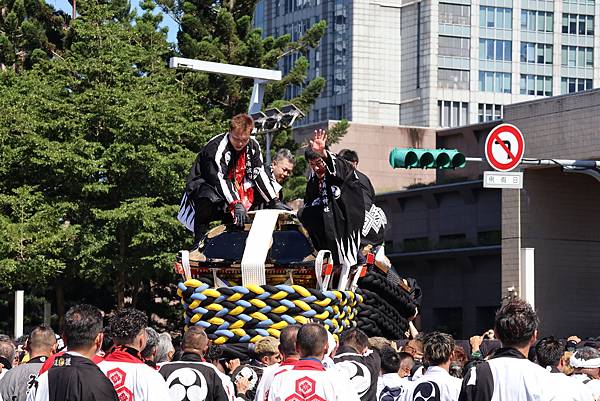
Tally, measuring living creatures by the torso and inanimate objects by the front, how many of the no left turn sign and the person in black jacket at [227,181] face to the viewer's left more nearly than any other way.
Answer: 0

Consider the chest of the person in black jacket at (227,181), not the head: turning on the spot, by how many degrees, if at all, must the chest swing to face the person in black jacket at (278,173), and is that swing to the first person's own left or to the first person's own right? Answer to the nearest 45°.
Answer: approximately 90° to the first person's own left

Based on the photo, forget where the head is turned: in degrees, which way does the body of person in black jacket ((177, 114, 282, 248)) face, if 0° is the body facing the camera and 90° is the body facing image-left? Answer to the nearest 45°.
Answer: approximately 315°

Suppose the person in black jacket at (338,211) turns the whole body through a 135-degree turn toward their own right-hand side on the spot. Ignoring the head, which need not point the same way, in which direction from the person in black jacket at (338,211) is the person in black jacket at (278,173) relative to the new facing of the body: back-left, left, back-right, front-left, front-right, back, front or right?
front-left

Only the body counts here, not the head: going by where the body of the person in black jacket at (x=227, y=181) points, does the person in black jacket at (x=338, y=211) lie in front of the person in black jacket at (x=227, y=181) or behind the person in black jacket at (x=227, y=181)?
in front

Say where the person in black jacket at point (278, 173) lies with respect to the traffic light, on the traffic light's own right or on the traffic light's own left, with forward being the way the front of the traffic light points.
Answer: on the traffic light's own right

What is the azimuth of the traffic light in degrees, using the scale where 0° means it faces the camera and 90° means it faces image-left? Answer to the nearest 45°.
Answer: approximately 315°

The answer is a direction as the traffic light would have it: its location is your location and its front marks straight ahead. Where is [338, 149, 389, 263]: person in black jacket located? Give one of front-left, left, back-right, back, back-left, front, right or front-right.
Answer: front-right

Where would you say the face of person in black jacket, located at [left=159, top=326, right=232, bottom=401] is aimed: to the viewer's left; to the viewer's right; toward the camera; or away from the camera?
away from the camera

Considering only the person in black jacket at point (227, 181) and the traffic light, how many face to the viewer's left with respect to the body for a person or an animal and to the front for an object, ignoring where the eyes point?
0

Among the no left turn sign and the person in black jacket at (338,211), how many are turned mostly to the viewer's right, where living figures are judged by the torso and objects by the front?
0

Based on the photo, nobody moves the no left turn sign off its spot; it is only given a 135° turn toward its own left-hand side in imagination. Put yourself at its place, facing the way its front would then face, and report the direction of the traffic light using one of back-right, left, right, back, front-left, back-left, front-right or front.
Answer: back-left

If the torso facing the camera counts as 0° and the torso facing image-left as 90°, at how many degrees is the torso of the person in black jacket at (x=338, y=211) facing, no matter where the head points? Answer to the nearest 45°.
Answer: approximately 45°
